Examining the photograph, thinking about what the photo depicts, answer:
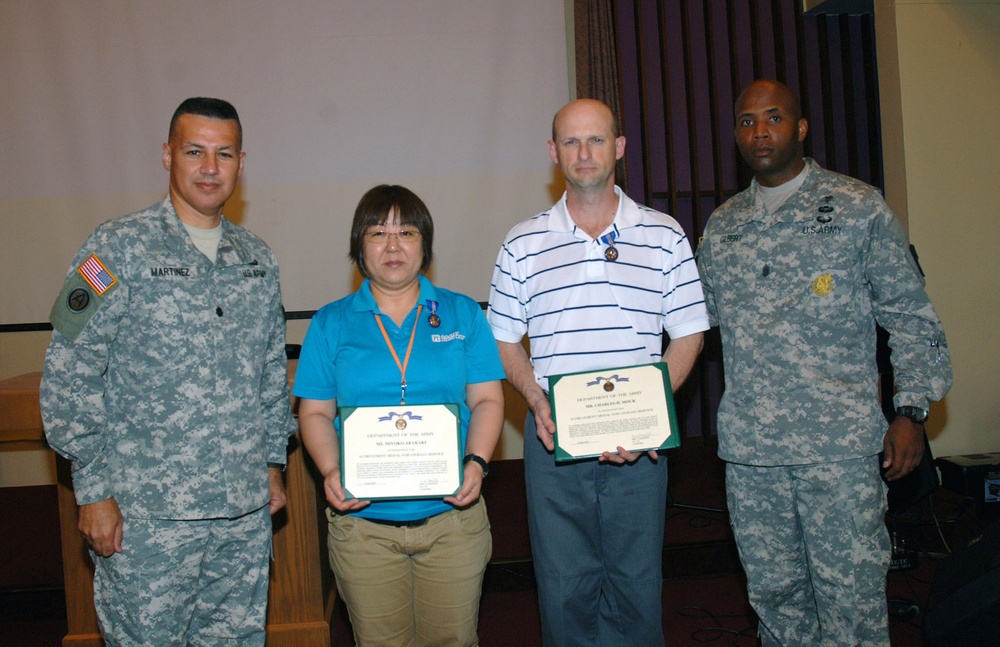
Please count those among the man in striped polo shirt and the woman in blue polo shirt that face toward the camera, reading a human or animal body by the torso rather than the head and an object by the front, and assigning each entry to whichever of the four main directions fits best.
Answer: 2

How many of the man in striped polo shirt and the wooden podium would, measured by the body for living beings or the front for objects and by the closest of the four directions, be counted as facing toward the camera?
2

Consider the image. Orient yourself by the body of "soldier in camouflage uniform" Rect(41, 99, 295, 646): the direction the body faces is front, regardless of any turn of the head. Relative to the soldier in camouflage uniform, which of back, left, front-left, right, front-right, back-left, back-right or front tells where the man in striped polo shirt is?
front-left

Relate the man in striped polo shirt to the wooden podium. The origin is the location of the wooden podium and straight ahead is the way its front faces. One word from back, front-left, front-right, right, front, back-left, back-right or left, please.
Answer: front-left

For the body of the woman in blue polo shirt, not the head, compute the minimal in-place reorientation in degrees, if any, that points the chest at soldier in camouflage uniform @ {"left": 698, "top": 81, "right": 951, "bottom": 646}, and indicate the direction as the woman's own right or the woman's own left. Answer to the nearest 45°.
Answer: approximately 90° to the woman's own left

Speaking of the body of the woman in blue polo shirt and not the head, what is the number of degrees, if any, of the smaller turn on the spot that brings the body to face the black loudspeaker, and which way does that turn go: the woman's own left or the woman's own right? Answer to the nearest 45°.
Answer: approximately 90° to the woman's own left

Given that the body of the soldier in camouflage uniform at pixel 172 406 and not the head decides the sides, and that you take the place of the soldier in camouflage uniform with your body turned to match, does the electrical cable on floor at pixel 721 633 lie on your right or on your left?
on your left
